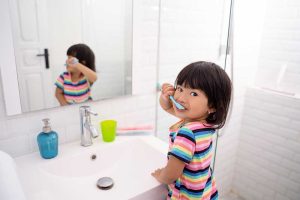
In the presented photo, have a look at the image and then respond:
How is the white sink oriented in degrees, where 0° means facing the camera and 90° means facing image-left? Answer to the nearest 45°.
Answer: approximately 315°
